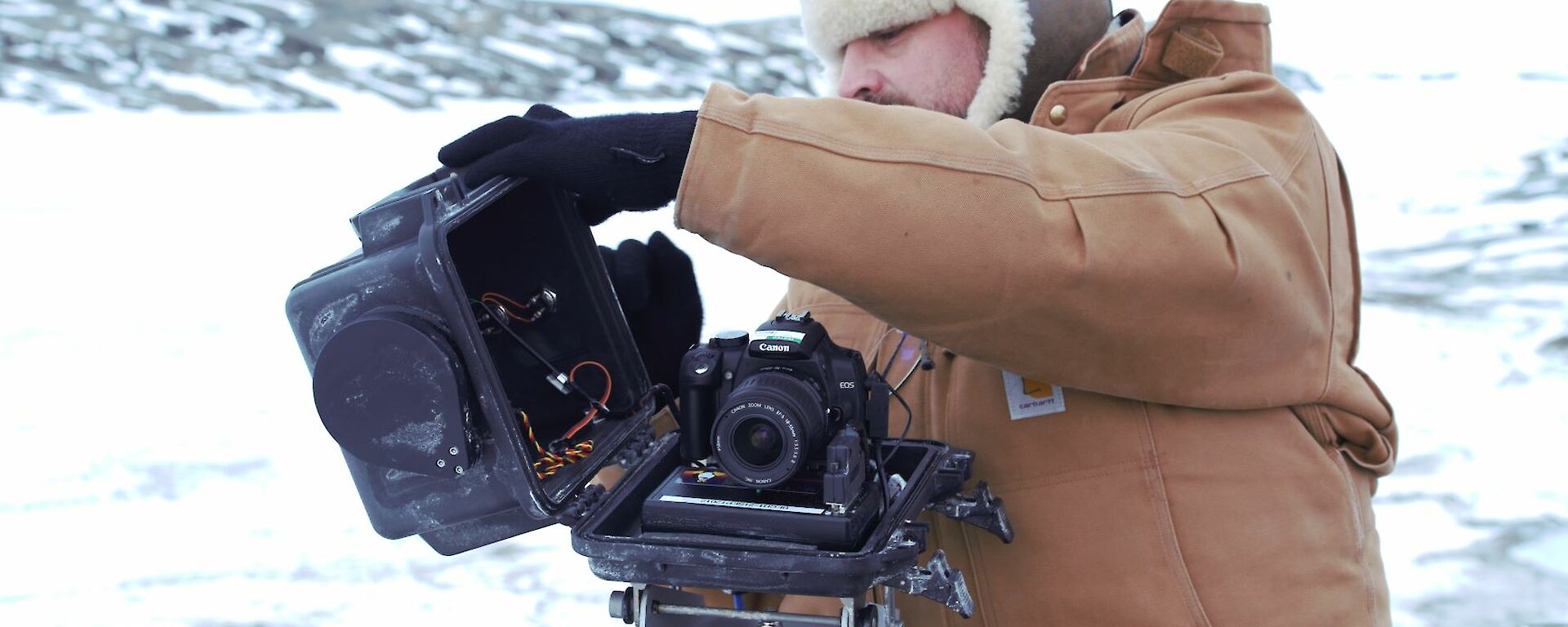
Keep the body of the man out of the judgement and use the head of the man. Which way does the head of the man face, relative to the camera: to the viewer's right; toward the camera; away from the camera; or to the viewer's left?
to the viewer's left

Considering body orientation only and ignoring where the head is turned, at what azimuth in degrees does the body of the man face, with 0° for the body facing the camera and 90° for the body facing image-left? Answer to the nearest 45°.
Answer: approximately 45°
